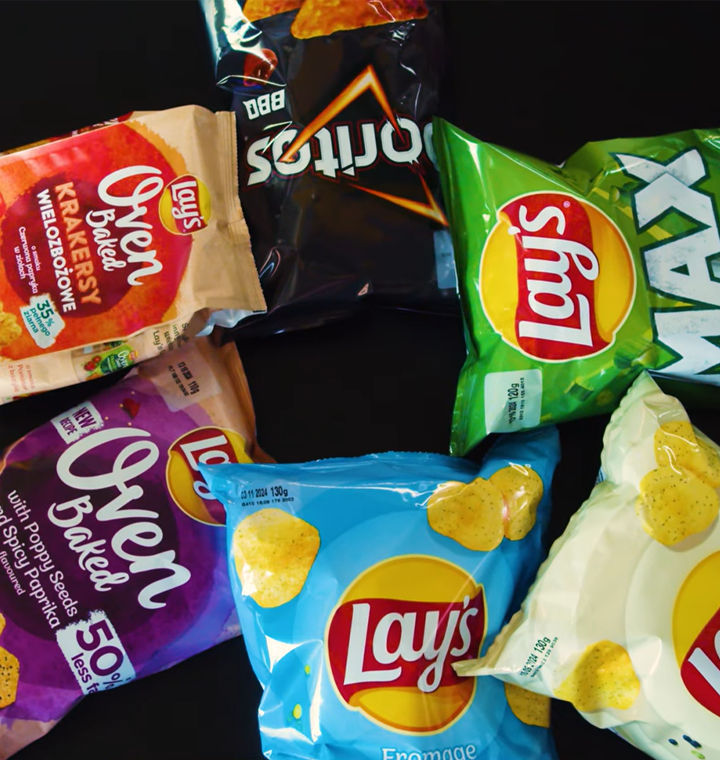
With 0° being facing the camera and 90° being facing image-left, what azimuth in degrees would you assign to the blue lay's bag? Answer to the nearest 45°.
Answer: approximately 0°
